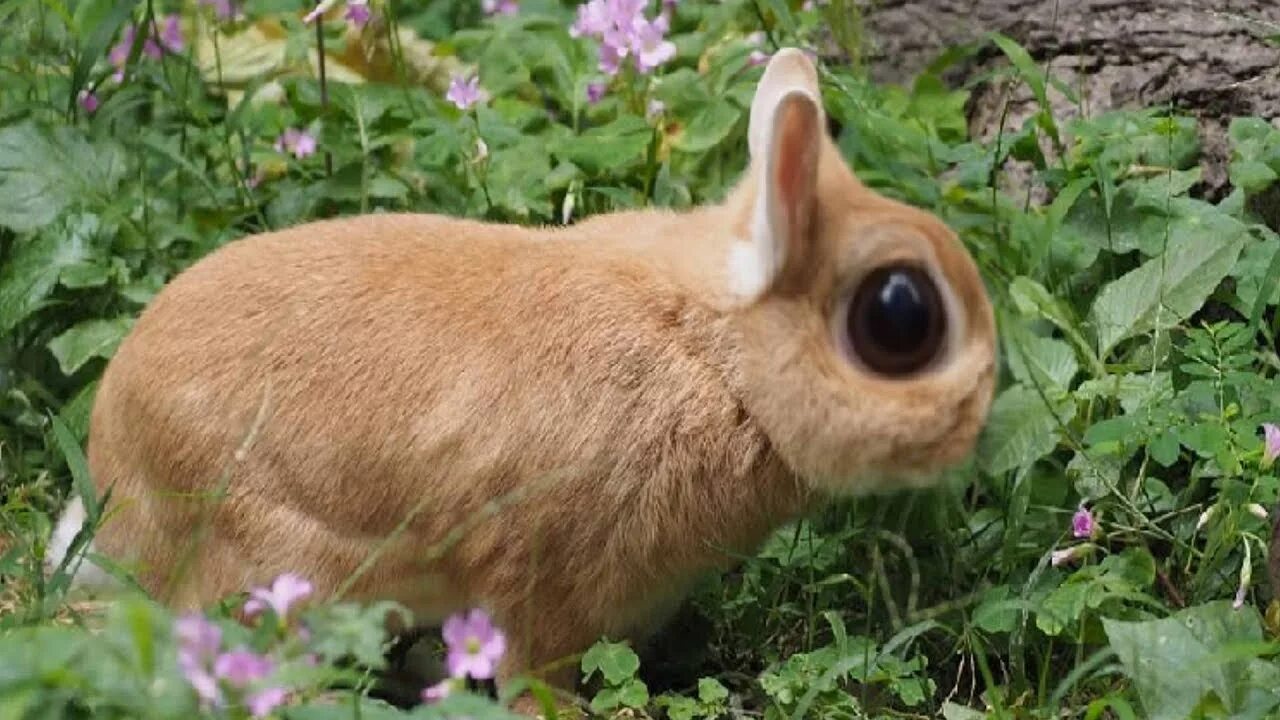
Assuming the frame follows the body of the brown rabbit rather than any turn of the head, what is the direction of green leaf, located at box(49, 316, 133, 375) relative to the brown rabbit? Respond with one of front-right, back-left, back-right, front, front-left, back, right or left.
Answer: back-left

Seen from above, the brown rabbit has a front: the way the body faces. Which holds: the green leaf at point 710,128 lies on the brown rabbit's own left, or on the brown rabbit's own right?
on the brown rabbit's own left

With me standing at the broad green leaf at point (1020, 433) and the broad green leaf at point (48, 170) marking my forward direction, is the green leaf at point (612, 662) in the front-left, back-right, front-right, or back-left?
front-left

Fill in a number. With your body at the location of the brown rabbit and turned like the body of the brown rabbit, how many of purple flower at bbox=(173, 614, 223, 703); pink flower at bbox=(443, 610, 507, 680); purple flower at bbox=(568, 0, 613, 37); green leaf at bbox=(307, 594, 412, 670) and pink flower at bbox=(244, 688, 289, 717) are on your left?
1

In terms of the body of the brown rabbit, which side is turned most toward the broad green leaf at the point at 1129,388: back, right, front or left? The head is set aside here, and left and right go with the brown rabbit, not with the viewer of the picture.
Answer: front

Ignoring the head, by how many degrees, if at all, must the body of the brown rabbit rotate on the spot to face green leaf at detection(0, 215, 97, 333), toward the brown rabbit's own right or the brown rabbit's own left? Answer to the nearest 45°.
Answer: approximately 135° to the brown rabbit's own left

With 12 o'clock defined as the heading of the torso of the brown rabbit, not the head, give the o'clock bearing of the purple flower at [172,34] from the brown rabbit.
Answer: The purple flower is roughly at 8 o'clock from the brown rabbit.

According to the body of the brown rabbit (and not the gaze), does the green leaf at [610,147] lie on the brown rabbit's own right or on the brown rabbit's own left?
on the brown rabbit's own left

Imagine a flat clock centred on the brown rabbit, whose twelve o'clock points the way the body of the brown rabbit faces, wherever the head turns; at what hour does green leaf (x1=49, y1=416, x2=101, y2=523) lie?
The green leaf is roughly at 6 o'clock from the brown rabbit.

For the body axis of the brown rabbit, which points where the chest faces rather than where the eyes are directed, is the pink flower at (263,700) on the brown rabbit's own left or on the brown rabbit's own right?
on the brown rabbit's own right

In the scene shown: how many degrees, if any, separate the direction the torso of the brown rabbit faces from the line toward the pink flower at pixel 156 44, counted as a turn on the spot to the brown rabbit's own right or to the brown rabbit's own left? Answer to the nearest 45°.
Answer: approximately 135° to the brown rabbit's own left

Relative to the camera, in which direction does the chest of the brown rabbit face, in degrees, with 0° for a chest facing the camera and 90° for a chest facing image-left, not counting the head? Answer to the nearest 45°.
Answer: approximately 270°

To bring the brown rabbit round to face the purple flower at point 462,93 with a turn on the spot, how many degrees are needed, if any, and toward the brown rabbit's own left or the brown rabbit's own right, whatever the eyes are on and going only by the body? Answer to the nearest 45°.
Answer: approximately 90° to the brown rabbit's own left

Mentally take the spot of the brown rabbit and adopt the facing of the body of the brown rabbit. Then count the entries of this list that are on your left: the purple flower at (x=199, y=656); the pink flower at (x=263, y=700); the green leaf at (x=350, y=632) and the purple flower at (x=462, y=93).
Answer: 1

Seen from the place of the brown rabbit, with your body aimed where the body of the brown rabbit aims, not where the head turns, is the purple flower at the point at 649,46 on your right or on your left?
on your left

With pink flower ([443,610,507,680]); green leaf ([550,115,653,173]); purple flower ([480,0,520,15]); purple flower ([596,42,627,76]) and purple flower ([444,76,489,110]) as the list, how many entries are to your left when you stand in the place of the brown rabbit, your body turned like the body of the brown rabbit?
4

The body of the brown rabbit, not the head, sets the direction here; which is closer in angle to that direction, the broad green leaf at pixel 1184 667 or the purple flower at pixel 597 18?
the broad green leaf
